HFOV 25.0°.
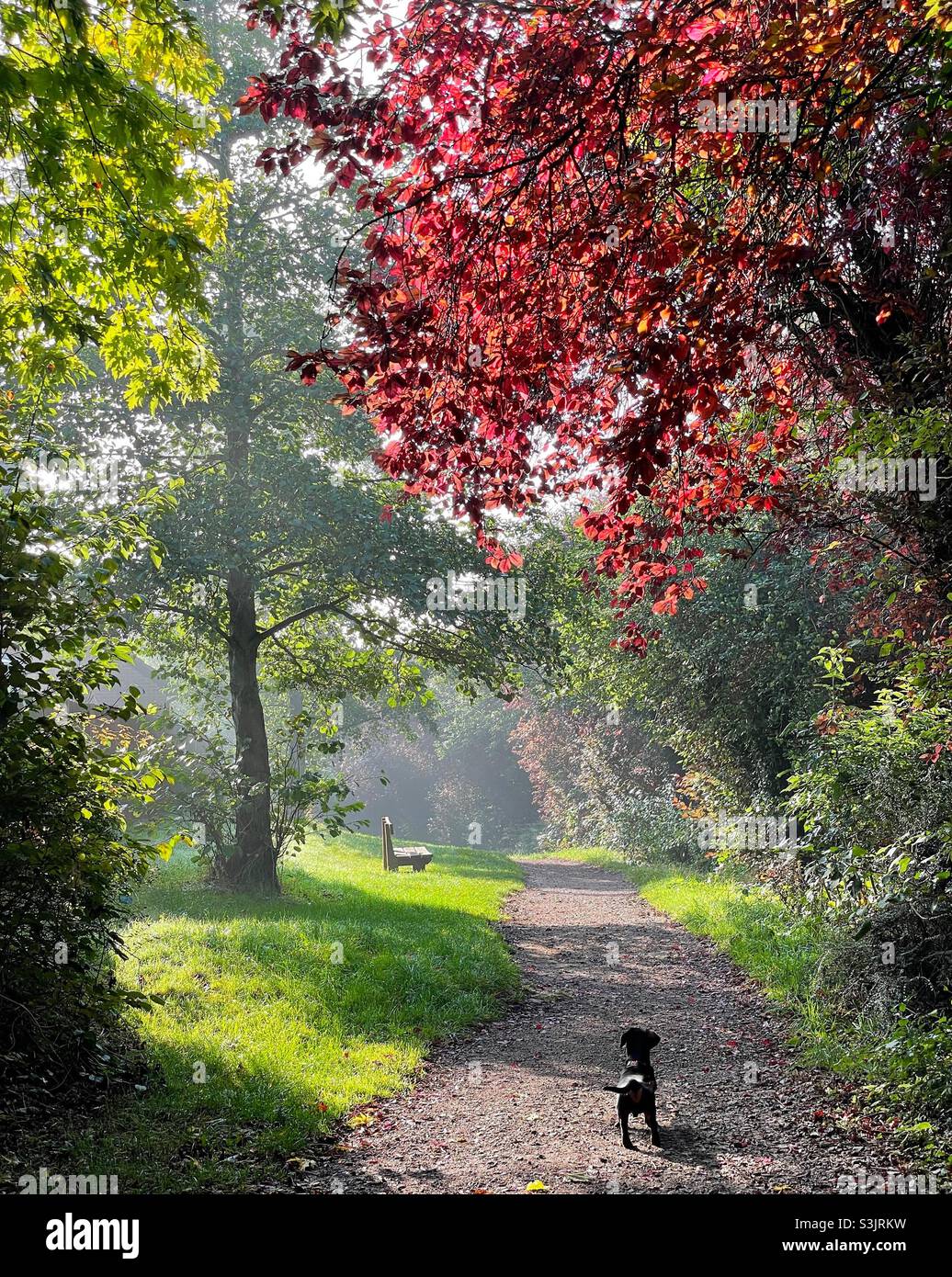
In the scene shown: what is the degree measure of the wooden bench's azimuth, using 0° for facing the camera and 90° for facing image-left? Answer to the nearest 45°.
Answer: approximately 270°

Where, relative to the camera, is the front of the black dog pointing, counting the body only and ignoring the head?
away from the camera

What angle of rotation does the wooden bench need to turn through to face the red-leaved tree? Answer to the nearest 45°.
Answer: approximately 90° to its right
